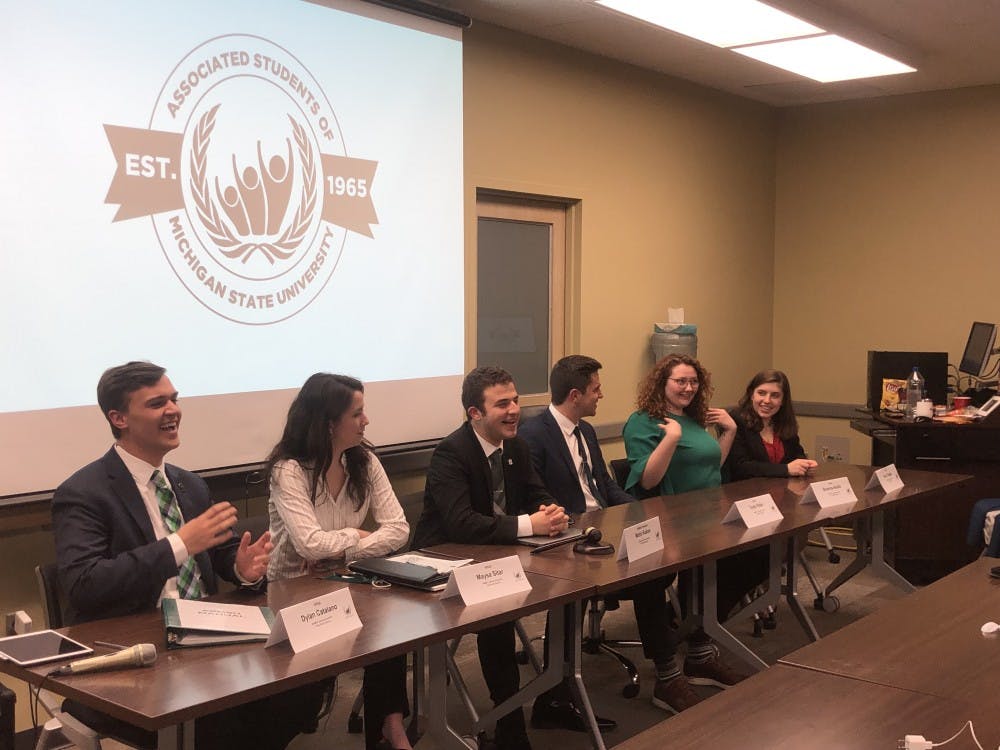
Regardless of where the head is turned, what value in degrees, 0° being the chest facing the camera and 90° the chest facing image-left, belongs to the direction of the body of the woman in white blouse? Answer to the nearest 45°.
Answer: approximately 315°

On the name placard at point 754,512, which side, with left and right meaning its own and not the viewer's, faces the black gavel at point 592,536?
right

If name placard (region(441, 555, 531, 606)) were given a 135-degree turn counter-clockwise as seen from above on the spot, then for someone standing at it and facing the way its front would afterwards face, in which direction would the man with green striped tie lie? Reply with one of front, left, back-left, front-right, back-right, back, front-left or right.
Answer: left

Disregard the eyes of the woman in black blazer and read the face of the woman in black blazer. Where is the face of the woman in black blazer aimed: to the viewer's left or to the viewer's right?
to the viewer's left

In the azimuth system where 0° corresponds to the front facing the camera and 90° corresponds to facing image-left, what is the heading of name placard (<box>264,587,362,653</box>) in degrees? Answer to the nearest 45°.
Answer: approximately 315°

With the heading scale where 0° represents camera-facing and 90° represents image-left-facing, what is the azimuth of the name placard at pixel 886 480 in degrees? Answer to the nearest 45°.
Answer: approximately 315°

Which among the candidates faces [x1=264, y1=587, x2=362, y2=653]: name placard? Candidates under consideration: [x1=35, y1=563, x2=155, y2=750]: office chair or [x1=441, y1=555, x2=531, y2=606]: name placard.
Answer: the office chair

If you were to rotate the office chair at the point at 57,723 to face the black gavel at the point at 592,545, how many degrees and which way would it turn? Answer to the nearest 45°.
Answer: approximately 45° to its left

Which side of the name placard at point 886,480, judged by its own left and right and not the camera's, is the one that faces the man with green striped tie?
right

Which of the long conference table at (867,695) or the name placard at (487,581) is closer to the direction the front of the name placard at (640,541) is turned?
the long conference table

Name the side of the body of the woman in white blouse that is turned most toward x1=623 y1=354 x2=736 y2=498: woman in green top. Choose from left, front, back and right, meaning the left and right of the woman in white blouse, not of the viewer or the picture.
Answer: left

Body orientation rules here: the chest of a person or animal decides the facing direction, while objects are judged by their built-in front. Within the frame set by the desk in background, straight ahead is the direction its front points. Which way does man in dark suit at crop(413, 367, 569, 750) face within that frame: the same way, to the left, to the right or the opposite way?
to the left

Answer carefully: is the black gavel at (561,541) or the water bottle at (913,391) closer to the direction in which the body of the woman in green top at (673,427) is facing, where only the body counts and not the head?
the black gavel

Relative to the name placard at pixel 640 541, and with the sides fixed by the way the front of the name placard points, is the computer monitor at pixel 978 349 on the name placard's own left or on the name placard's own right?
on the name placard's own left
